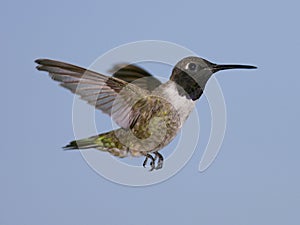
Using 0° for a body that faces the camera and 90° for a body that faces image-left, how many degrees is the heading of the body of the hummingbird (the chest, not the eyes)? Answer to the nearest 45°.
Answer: approximately 270°
